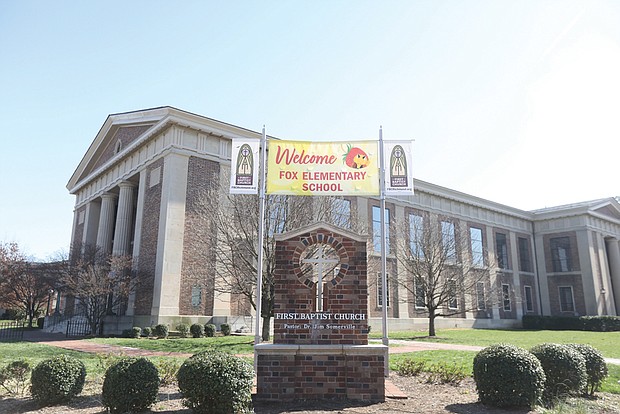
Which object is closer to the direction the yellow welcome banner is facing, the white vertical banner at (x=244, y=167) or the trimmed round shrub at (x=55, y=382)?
the trimmed round shrub

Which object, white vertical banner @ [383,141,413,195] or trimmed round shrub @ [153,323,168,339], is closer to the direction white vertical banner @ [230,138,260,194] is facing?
the white vertical banner

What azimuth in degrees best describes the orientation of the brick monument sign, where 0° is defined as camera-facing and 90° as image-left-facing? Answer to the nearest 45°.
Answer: approximately 0°

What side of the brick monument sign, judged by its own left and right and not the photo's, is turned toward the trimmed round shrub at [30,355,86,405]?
right

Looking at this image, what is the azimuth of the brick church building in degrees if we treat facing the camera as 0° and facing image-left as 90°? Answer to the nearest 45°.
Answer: approximately 45°

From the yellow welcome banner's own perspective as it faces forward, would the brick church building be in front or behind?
behind

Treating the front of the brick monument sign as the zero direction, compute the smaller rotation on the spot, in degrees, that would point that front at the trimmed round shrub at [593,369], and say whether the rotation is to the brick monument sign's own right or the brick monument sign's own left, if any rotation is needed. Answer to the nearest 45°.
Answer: approximately 90° to the brick monument sign's own left

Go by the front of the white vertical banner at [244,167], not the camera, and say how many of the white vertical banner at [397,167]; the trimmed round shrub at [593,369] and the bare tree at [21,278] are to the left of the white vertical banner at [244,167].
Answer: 2

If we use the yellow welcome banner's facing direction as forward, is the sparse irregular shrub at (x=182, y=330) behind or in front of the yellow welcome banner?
behind

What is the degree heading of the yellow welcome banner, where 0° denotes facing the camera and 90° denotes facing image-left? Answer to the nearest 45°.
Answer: approximately 0°

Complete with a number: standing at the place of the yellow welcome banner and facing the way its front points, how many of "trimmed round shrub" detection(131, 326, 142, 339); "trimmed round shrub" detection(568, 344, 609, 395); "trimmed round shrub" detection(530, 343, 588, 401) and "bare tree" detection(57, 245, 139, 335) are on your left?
2

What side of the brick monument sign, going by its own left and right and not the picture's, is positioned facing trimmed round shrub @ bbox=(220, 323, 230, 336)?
back
